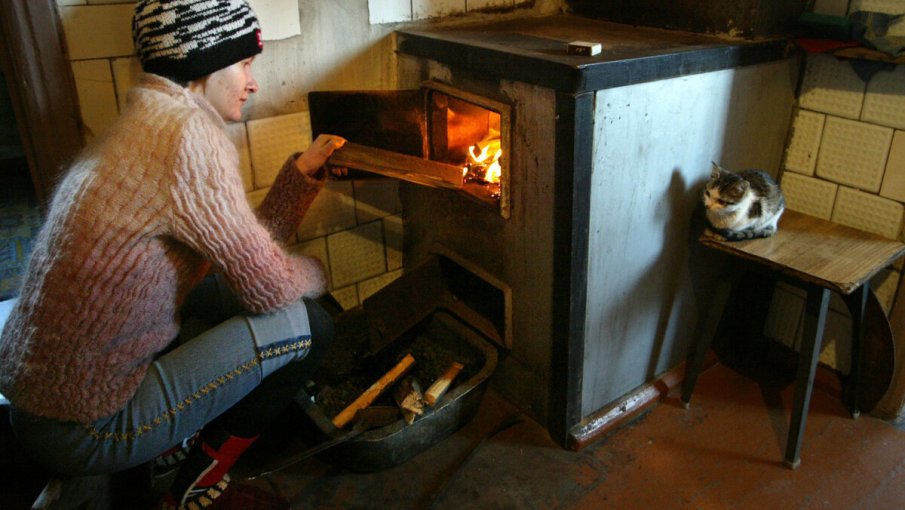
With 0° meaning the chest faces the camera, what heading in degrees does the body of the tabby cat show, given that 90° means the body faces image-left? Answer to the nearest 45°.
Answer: approximately 45°

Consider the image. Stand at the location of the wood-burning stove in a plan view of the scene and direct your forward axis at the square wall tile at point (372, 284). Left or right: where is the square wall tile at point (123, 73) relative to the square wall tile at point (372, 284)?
left

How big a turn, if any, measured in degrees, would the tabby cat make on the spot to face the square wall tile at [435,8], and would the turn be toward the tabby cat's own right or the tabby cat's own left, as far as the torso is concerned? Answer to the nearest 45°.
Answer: approximately 45° to the tabby cat's own right

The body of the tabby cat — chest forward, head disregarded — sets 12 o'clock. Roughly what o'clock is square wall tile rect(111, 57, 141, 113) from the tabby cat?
The square wall tile is roughly at 1 o'clock from the tabby cat.

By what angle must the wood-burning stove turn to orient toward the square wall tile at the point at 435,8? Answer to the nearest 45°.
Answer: approximately 90° to its right

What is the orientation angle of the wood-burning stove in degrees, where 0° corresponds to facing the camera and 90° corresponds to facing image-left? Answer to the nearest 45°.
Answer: approximately 45°

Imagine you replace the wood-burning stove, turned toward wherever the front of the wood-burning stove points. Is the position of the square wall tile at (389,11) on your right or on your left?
on your right

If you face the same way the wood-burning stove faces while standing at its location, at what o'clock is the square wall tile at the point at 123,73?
The square wall tile is roughly at 1 o'clock from the wood-burning stove.

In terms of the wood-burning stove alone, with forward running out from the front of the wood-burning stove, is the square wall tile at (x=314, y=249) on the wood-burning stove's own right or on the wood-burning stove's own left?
on the wood-burning stove's own right
